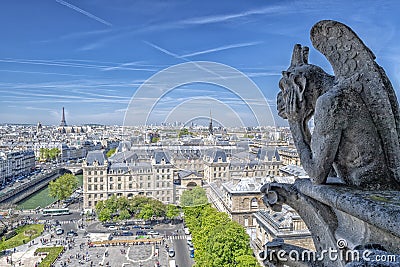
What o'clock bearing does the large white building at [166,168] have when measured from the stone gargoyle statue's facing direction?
The large white building is roughly at 2 o'clock from the stone gargoyle statue.

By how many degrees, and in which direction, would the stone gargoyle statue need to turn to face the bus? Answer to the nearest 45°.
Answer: approximately 45° to its right

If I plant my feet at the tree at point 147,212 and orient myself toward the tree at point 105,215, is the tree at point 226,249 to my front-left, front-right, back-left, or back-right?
back-left

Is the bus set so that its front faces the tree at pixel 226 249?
no

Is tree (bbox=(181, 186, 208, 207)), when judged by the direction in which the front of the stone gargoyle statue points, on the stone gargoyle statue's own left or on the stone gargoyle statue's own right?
on the stone gargoyle statue's own right

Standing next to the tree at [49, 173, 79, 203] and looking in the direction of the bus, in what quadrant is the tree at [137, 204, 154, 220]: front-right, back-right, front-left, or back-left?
front-left

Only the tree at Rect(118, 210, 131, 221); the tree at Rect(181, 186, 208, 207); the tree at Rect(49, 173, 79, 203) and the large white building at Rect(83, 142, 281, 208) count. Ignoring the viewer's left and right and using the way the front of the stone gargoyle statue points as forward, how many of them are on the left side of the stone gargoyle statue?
0

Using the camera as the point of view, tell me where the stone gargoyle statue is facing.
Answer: facing to the left of the viewer

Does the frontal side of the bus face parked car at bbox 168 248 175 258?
no
